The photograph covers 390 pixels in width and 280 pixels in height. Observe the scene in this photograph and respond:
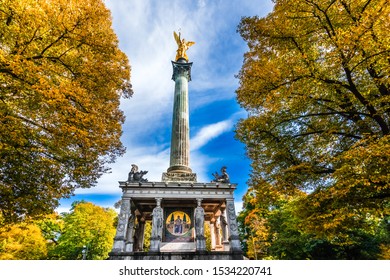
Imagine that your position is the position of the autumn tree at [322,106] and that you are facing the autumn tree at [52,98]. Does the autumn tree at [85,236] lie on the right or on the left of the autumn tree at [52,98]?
right

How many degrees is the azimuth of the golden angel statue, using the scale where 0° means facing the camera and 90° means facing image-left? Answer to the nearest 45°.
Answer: approximately 45°
